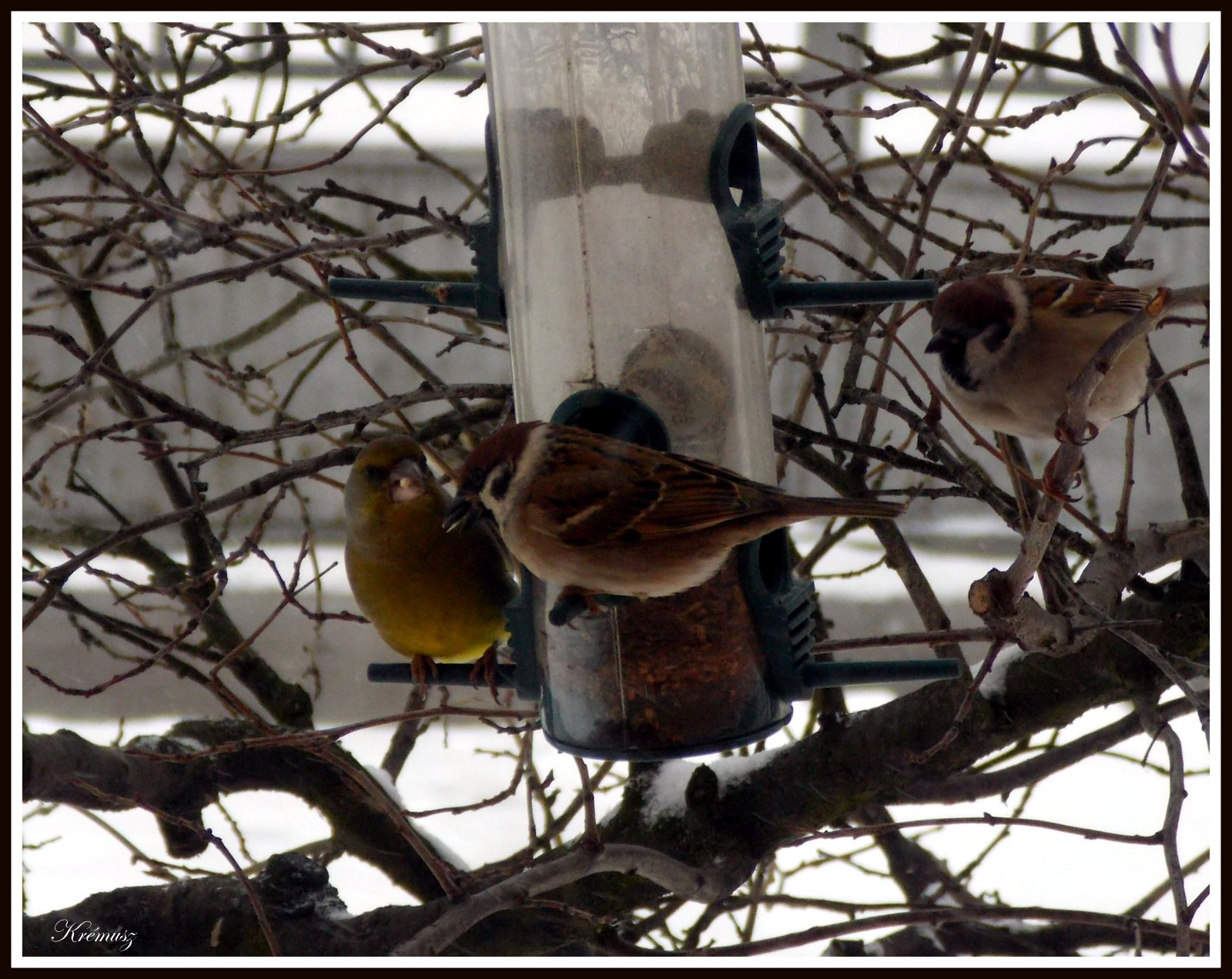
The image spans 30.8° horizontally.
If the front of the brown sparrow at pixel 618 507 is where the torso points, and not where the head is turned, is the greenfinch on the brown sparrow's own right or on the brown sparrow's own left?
on the brown sparrow's own right

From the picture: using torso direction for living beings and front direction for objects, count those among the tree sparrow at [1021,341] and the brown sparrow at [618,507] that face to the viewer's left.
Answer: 2

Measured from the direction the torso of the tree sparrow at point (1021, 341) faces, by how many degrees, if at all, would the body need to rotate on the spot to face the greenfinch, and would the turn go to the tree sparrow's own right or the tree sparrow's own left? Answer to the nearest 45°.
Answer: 0° — it already faces it

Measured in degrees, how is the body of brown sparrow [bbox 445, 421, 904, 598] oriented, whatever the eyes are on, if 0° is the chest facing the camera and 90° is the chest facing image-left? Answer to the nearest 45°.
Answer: approximately 90°

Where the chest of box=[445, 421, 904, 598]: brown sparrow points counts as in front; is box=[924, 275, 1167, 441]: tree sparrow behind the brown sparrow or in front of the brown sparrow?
behind

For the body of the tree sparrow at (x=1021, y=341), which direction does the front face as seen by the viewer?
to the viewer's left
